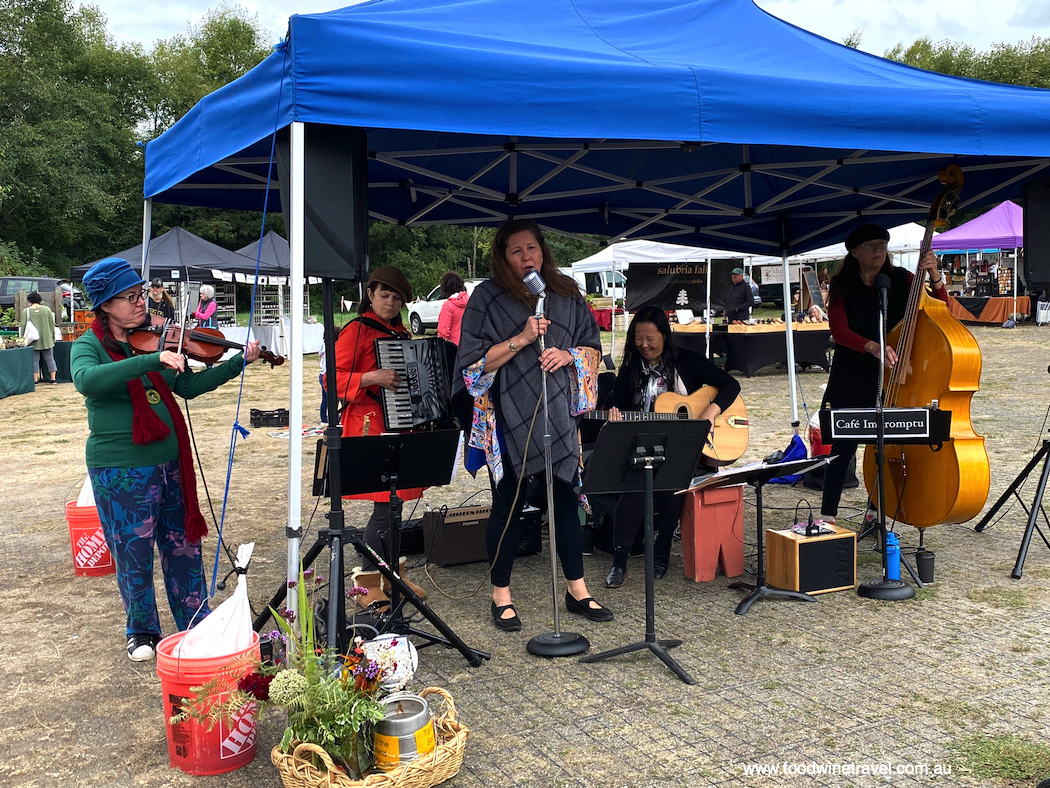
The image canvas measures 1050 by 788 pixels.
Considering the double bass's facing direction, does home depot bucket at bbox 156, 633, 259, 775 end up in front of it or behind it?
in front

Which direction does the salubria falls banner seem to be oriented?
toward the camera

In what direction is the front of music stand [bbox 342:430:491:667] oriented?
away from the camera

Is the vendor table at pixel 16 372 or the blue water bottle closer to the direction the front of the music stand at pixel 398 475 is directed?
the vendor table

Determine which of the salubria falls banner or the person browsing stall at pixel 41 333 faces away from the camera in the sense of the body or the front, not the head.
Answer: the person browsing stall

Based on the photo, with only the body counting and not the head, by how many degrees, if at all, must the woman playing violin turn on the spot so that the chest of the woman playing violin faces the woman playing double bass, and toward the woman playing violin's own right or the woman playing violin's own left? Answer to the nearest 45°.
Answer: approximately 45° to the woman playing violin's own left

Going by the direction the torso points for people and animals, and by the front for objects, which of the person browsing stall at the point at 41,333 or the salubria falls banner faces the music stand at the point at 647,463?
the salubria falls banner

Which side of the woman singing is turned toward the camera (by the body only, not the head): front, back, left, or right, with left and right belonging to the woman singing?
front

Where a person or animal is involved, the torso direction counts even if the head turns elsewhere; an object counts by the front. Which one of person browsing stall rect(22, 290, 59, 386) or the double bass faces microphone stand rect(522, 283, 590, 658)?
the double bass

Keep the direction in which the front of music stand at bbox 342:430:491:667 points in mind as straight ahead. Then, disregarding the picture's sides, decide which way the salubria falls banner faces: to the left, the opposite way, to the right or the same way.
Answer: the opposite way

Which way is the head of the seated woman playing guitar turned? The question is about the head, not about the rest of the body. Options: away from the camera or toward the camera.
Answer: toward the camera

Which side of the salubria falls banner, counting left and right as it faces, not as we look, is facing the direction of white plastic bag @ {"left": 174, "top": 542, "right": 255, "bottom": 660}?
front

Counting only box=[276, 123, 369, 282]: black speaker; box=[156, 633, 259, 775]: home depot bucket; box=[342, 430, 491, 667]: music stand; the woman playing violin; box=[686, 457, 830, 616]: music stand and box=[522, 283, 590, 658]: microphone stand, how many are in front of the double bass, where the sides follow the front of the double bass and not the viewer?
6

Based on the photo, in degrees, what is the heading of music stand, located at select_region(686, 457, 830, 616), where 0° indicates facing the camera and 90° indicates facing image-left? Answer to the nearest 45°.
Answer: approximately 135°

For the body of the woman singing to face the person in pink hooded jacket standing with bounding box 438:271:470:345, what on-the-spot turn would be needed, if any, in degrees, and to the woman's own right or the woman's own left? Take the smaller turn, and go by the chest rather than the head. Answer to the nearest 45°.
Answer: approximately 180°

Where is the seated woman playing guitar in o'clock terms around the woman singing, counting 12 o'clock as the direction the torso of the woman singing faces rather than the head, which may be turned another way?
The seated woman playing guitar is roughly at 7 o'clock from the woman singing.

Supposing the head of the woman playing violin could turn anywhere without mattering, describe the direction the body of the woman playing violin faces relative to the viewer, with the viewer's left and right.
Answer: facing the viewer and to the right of the viewer

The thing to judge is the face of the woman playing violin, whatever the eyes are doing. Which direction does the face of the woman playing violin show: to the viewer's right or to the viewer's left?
to the viewer's right

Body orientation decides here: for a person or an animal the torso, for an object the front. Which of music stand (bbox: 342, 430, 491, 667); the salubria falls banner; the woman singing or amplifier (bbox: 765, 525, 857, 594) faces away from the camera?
the music stand
